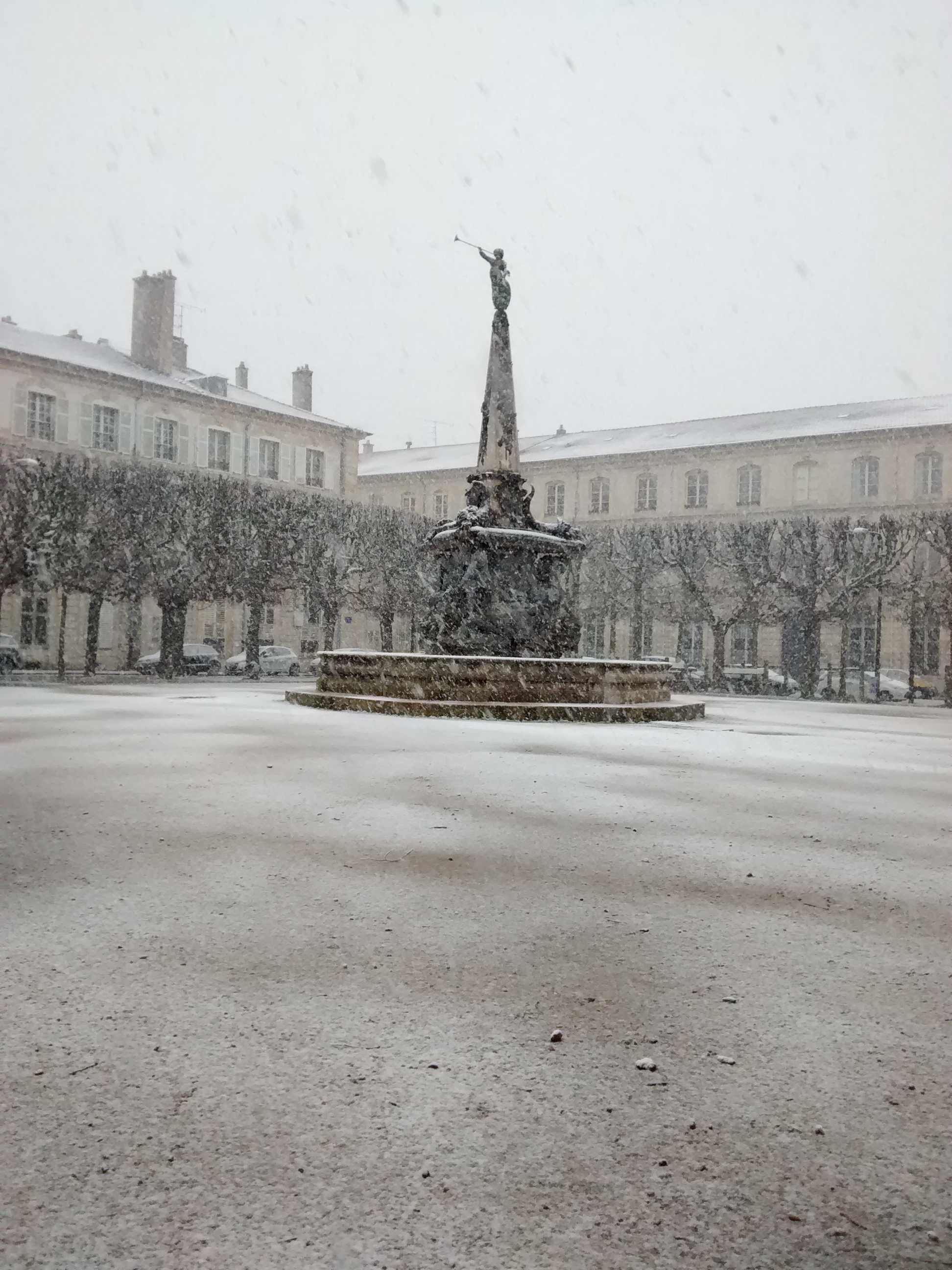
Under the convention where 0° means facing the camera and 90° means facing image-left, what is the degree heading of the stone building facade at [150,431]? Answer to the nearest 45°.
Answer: approximately 315°

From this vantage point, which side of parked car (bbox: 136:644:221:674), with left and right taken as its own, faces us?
left
